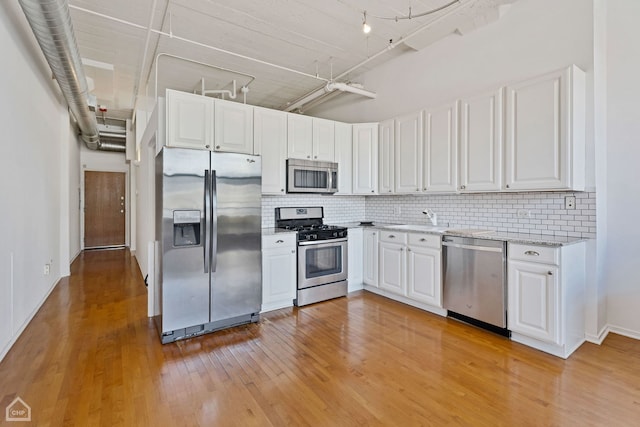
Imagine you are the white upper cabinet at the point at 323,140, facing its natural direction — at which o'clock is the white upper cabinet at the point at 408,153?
the white upper cabinet at the point at 408,153 is roughly at 11 o'clock from the white upper cabinet at the point at 323,140.

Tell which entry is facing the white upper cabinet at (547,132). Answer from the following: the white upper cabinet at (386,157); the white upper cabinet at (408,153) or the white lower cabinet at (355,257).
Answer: the white lower cabinet

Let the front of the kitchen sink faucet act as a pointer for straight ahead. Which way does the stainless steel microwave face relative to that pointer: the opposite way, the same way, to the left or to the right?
to the left

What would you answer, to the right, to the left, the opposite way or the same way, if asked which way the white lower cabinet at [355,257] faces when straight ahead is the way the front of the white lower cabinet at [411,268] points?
to the left

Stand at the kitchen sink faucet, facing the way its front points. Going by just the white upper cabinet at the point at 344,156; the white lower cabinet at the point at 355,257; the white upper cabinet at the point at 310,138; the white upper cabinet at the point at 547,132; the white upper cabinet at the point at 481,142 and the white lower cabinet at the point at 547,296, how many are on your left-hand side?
3

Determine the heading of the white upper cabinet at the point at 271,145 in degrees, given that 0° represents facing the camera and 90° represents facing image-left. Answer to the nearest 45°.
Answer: approximately 315°

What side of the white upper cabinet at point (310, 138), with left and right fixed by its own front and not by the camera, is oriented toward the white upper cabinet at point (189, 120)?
right

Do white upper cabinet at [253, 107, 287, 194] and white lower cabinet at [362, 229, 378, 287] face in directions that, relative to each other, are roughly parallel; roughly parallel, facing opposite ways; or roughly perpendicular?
roughly perpendicular

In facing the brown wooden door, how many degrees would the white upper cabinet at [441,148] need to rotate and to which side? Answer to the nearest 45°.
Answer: approximately 45° to its right
